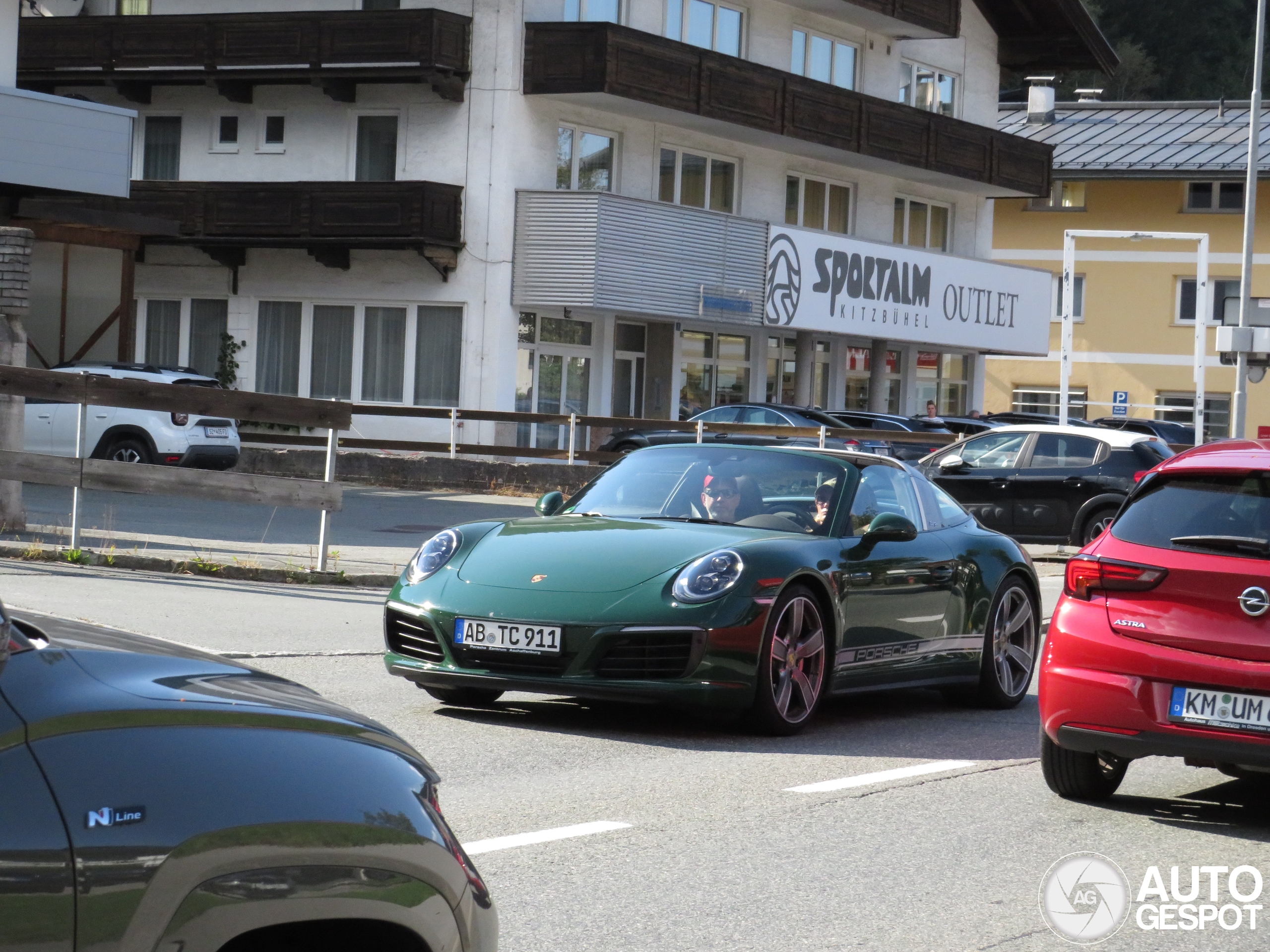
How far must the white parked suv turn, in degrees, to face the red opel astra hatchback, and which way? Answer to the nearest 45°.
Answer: approximately 135° to its left

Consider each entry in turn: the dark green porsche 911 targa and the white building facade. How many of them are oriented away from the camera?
0

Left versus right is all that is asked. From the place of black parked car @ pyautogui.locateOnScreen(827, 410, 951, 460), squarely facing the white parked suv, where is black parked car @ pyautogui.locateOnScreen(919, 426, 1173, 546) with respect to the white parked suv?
left

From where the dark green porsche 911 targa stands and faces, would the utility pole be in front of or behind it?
behind

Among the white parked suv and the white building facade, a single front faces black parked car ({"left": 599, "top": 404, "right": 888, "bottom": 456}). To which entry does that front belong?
the white building facade

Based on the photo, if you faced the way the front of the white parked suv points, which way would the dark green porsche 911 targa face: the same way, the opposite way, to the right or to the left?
to the left

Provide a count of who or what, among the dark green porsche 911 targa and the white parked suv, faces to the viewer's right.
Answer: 0

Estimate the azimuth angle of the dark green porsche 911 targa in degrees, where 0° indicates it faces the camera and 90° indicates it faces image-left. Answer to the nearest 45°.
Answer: approximately 45°

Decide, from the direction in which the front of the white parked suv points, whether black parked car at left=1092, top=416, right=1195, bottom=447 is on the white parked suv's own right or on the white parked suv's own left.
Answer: on the white parked suv's own right

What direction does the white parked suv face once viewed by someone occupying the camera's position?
facing away from the viewer and to the left of the viewer

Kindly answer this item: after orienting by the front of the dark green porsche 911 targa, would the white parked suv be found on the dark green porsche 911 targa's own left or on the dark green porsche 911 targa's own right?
on the dark green porsche 911 targa's own right
